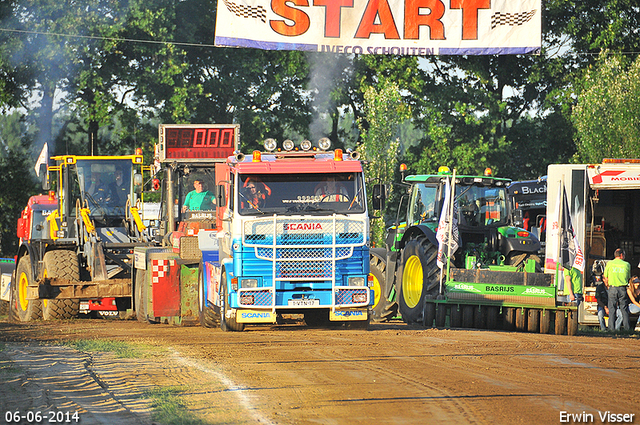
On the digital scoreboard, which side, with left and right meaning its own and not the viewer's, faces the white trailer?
left

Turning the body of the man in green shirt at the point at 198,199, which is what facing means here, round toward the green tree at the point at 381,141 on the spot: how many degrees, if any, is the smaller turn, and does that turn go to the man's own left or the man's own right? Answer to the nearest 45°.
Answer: approximately 135° to the man's own left

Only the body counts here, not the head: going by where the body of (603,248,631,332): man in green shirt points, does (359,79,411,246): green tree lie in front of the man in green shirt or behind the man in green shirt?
in front

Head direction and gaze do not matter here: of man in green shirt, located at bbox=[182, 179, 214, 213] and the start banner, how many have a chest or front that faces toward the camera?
2

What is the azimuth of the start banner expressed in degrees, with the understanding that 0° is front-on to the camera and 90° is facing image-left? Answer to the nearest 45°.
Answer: approximately 0°
